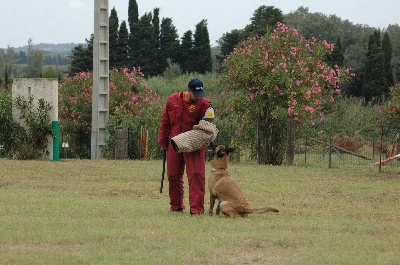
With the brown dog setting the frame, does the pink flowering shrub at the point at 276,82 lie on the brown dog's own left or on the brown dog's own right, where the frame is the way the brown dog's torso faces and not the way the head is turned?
on the brown dog's own right

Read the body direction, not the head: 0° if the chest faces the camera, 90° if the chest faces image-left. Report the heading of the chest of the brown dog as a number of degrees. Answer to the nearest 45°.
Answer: approximately 90°

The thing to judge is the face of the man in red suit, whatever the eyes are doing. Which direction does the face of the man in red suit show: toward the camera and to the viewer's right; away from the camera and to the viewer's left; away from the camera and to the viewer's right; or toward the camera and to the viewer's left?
toward the camera and to the viewer's right
